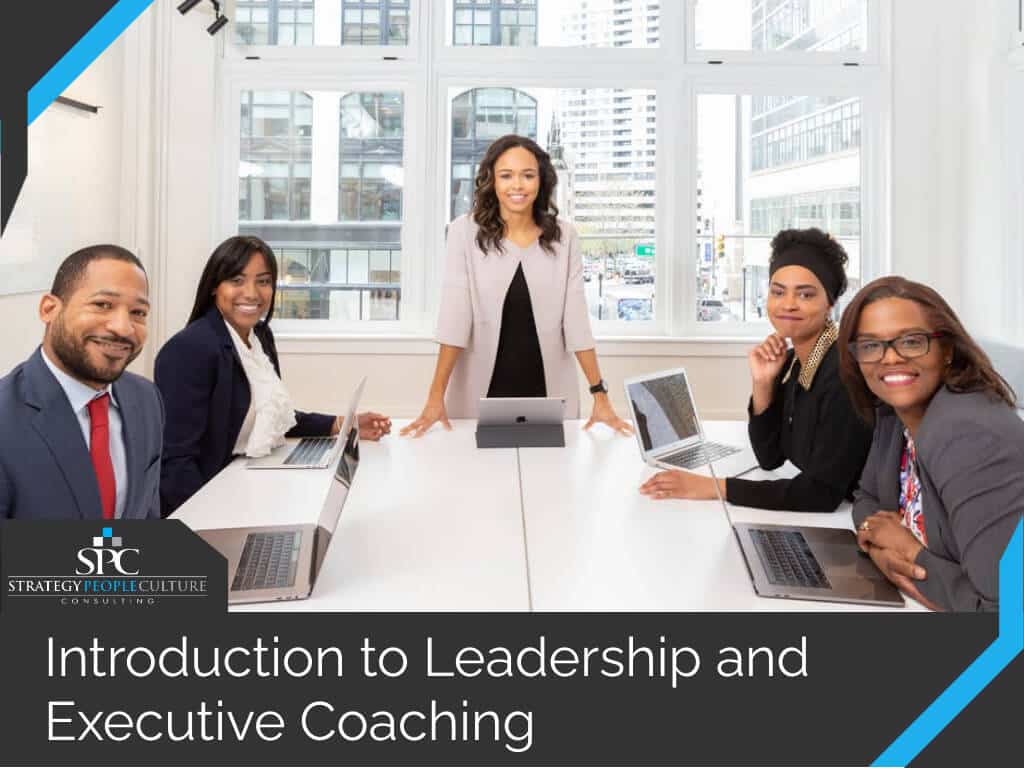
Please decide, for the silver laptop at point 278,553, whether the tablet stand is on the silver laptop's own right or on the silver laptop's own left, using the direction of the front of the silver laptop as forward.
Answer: on the silver laptop's own right

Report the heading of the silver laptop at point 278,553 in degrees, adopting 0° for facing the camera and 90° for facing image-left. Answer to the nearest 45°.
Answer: approximately 90°

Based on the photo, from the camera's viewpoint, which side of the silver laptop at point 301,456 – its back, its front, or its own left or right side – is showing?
left

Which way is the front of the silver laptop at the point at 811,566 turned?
to the viewer's right

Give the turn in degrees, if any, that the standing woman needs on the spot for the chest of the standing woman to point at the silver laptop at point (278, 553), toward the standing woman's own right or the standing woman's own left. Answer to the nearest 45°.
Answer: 0° — they already face it

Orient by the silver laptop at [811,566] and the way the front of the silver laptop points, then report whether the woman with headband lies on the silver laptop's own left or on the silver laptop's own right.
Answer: on the silver laptop's own left
